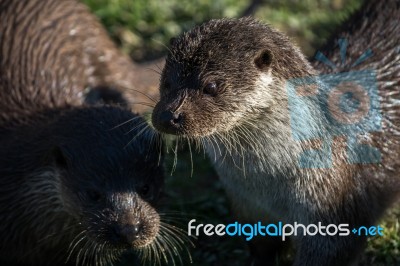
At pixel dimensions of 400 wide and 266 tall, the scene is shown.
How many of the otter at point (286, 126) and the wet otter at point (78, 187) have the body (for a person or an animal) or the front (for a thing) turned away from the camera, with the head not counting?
0

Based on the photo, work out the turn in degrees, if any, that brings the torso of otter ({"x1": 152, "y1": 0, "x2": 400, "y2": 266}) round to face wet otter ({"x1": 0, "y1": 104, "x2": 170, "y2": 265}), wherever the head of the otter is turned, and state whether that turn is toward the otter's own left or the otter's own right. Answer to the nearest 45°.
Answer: approximately 45° to the otter's own right

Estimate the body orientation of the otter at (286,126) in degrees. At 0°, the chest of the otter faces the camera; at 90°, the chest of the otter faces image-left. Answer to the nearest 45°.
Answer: approximately 45°

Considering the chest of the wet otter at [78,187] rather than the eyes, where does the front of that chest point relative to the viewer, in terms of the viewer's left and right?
facing the viewer and to the right of the viewer
